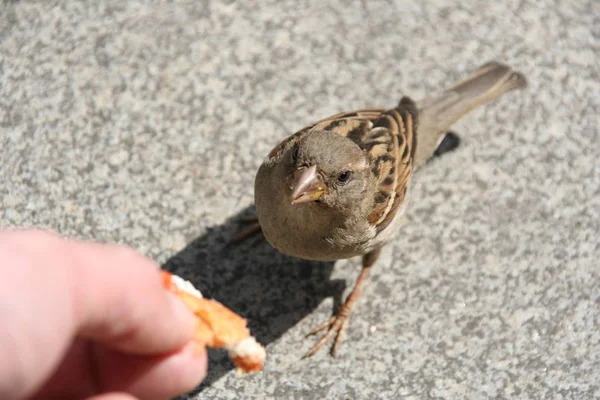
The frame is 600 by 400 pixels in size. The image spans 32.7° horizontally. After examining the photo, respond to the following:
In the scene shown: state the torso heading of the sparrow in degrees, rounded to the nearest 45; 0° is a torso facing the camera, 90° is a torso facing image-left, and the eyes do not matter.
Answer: approximately 45°
